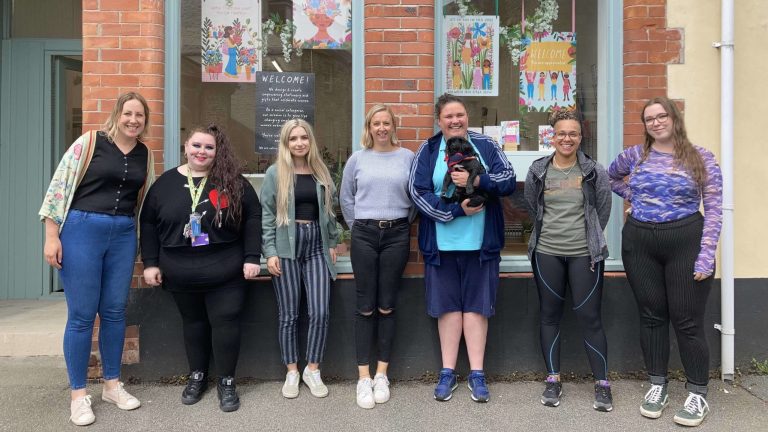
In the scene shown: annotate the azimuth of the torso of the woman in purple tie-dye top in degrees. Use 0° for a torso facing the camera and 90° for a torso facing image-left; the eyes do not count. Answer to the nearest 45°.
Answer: approximately 0°

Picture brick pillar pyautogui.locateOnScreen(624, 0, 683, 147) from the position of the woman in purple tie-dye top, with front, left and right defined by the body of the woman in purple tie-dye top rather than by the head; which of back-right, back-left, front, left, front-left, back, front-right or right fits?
back
